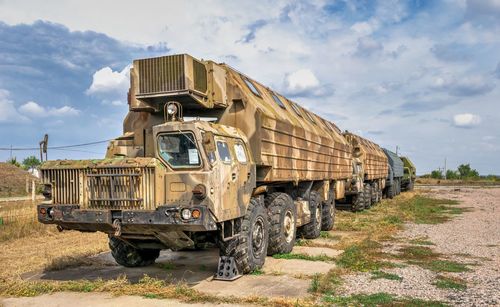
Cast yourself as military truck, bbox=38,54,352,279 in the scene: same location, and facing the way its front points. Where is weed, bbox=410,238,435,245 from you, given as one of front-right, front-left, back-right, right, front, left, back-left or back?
back

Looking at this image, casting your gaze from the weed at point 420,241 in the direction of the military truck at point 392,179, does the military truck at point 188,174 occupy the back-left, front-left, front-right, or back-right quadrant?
back-left

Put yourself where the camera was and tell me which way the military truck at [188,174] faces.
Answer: facing the viewer and to the left of the viewer

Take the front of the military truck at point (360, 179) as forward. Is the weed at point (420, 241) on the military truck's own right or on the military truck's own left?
on the military truck's own left

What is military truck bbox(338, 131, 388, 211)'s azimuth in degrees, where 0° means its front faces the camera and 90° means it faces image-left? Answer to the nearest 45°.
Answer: approximately 45°

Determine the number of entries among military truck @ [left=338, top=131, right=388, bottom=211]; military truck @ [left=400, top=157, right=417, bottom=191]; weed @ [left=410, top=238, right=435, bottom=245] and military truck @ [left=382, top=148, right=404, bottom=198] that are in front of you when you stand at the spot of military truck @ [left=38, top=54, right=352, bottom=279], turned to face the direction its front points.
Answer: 0

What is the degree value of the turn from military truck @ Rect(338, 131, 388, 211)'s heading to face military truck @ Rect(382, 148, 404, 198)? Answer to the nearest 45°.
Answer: approximately 135° to its right

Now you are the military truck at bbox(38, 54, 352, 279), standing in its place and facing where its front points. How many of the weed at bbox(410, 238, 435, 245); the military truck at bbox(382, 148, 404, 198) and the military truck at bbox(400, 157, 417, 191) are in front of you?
0

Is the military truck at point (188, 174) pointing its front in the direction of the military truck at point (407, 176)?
no

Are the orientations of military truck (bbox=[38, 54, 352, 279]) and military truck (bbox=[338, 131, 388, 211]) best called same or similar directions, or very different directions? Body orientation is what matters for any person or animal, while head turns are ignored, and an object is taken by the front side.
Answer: same or similar directions

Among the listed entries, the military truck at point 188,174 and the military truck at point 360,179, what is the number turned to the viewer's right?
0

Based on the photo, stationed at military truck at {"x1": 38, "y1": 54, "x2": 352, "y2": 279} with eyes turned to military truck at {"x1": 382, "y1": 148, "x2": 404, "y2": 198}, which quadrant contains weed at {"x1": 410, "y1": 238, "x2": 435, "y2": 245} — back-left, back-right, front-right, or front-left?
front-right
